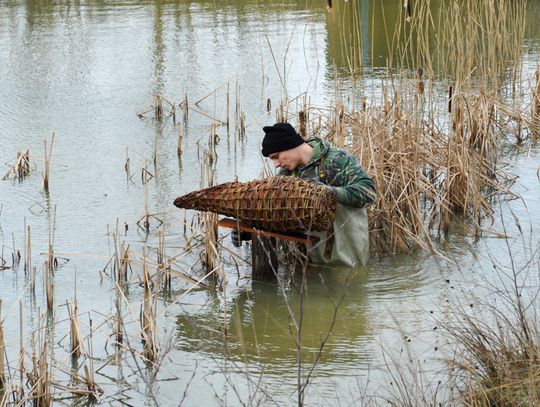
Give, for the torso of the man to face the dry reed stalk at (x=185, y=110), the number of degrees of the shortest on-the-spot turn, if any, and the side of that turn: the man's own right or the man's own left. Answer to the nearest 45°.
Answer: approximately 90° to the man's own right

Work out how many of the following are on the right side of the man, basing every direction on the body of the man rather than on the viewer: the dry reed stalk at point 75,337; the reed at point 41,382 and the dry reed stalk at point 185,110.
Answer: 1

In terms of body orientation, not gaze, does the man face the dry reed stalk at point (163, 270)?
yes

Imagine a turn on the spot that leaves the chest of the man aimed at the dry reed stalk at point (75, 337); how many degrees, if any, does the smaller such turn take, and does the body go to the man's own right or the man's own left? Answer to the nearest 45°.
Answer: approximately 45° to the man's own left

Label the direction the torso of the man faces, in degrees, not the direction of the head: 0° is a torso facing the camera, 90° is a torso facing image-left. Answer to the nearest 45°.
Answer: approximately 90°

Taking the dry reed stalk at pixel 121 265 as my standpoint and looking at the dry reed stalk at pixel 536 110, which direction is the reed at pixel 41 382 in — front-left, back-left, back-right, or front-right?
back-right
